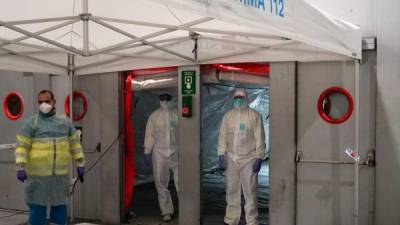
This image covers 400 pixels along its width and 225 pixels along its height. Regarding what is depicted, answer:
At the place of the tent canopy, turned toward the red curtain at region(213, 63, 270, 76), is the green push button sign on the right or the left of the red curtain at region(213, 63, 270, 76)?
left

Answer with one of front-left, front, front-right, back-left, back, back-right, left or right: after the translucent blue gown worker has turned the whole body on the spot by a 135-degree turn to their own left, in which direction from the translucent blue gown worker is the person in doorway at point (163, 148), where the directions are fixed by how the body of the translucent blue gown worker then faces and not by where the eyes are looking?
front

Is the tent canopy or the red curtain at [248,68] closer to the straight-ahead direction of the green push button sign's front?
the tent canopy

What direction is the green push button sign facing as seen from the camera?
toward the camera

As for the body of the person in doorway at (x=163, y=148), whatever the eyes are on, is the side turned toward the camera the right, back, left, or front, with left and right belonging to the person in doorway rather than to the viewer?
front

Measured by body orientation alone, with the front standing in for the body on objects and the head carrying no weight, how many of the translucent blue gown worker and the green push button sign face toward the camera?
2

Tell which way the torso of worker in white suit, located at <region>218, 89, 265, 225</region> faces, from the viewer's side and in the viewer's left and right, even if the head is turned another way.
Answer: facing the viewer

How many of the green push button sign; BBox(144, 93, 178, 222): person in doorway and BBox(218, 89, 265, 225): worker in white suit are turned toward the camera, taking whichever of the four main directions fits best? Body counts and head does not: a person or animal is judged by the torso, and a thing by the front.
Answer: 3
